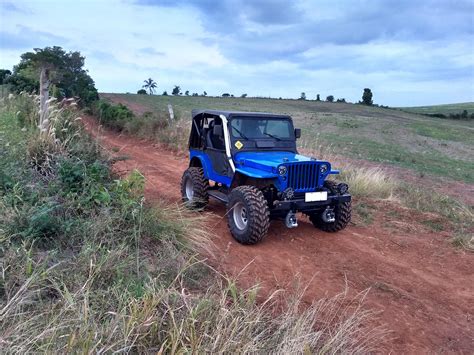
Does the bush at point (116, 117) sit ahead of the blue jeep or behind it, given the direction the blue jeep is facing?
behind

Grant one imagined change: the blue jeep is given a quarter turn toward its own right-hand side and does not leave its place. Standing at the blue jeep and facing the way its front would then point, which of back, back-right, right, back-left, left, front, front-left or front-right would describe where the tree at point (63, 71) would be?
right

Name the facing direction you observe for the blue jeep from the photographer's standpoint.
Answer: facing the viewer and to the right of the viewer
